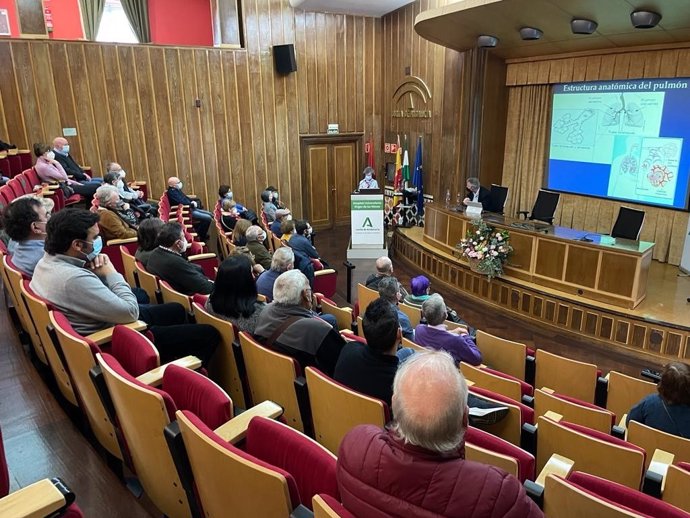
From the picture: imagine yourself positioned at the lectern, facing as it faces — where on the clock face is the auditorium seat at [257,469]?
The auditorium seat is roughly at 12 o'clock from the lectern.

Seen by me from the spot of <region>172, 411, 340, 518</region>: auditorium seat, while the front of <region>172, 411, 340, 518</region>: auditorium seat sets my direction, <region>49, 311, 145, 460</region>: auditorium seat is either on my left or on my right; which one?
on my left

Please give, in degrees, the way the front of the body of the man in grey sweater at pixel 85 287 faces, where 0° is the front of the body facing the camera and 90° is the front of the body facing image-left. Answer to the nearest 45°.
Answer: approximately 270°

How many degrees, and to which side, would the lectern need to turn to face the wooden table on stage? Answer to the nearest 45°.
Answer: approximately 45° to its left

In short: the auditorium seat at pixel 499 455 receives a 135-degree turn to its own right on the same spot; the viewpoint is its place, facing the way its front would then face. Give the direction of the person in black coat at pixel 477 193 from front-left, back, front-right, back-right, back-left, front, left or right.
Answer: back

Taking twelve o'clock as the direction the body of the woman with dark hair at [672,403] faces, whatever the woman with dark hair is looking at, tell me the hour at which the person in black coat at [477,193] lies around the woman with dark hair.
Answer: The person in black coat is roughly at 11 o'clock from the woman with dark hair.

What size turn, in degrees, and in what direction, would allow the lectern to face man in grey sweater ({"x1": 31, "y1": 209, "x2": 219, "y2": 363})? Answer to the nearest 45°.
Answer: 0° — it already faces them

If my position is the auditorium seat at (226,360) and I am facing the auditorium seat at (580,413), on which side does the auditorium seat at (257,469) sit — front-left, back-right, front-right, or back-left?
front-right

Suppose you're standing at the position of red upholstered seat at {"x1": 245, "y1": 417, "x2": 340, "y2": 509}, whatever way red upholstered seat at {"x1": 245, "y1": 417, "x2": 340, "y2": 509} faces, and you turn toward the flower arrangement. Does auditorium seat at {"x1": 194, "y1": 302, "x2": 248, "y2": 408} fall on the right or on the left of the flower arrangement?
left

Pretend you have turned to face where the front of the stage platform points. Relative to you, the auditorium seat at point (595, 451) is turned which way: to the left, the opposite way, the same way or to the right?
the opposite way

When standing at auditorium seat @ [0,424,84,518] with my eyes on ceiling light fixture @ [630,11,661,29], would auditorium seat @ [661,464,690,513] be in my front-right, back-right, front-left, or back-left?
front-right

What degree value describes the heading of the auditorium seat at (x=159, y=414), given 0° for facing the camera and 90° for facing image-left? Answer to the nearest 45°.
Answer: approximately 225°

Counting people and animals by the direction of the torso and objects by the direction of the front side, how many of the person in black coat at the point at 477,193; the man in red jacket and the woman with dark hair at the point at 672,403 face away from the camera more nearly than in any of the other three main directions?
2

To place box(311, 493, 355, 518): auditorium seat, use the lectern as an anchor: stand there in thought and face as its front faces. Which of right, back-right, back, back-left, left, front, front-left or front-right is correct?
front

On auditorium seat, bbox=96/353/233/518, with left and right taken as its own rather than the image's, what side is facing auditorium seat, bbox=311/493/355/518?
right

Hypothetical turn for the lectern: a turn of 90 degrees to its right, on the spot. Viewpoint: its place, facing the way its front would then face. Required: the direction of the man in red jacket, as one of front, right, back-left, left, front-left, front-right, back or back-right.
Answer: left
